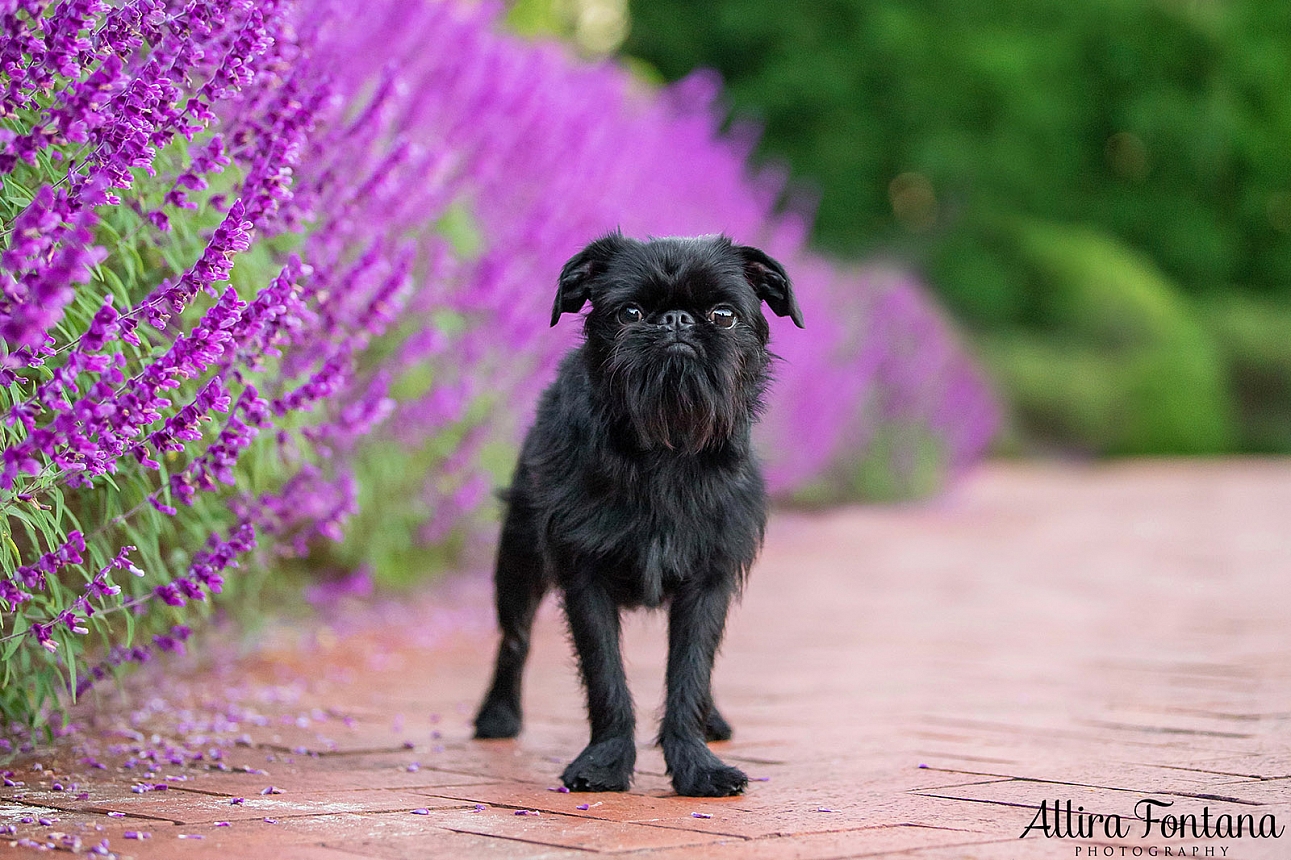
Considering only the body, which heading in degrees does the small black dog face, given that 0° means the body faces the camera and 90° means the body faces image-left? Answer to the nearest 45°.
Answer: approximately 0°

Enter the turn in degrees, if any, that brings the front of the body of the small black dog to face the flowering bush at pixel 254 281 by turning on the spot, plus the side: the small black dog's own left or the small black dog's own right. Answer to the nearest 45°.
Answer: approximately 90° to the small black dog's own right
